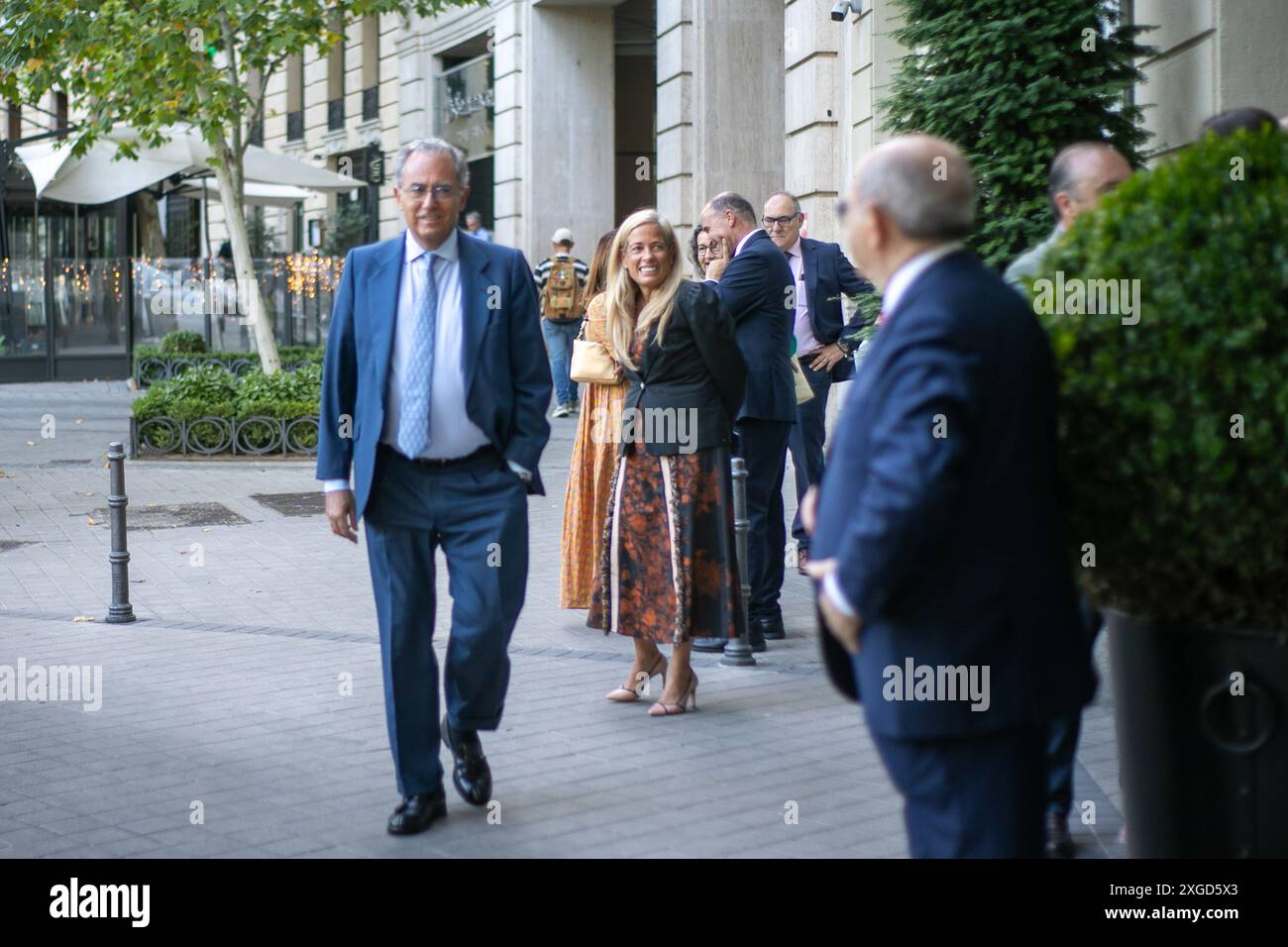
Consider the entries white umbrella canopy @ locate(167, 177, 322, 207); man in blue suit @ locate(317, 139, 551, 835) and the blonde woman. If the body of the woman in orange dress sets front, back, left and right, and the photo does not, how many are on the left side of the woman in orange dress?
1

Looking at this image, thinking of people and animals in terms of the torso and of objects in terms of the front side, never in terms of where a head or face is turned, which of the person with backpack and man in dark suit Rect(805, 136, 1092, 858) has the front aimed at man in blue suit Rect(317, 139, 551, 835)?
the man in dark suit

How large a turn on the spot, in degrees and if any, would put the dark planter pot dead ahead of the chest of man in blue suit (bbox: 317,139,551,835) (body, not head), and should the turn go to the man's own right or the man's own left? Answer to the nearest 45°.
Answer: approximately 45° to the man's own left

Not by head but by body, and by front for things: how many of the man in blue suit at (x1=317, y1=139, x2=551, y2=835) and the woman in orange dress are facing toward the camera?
1

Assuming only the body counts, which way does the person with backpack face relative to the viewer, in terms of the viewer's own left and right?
facing away from the viewer

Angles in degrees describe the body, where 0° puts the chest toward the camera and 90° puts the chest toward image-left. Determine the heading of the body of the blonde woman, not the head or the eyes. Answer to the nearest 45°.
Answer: approximately 45°

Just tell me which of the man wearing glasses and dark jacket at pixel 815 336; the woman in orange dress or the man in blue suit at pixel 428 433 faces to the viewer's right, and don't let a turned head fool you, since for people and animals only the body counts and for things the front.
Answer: the woman in orange dress

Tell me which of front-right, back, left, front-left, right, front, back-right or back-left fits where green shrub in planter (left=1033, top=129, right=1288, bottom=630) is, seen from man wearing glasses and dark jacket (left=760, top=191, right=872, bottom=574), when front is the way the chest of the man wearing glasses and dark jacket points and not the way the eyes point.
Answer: front-left

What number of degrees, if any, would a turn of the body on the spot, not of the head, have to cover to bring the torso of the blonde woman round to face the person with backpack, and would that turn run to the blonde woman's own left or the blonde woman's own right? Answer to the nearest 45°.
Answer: approximately 135° to the blonde woman's own right

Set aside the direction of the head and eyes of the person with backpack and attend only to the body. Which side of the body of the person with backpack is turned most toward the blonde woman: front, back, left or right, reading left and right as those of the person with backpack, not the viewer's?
back

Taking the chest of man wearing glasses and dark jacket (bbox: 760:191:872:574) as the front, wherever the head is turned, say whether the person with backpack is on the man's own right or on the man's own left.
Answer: on the man's own right

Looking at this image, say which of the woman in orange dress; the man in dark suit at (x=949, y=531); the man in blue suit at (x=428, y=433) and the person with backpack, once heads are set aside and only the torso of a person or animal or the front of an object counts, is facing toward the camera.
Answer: the man in blue suit

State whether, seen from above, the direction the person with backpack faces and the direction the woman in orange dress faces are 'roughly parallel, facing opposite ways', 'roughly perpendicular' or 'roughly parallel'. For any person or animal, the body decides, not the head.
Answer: roughly perpendicular

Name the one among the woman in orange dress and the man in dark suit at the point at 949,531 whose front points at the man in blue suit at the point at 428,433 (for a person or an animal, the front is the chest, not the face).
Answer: the man in dark suit

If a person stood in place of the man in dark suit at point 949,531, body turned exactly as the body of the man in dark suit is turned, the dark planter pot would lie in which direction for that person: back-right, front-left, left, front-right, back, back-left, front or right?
right
